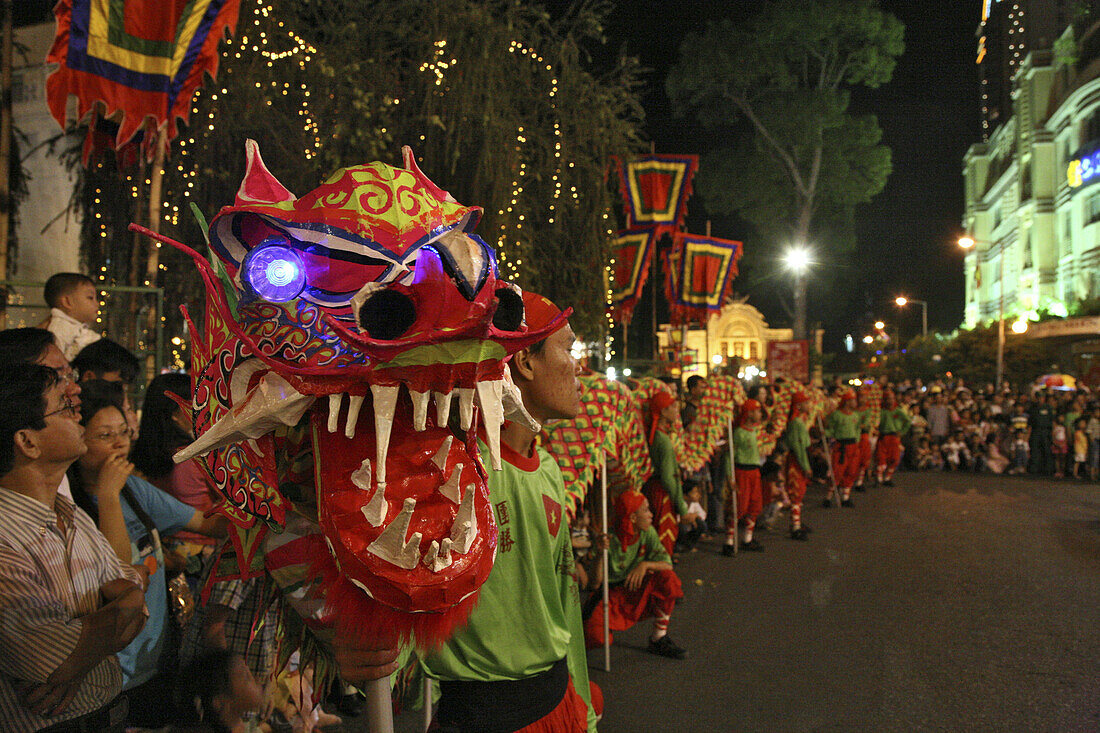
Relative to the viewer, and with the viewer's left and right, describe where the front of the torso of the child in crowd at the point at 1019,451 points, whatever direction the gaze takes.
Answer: facing the viewer and to the left of the viewer

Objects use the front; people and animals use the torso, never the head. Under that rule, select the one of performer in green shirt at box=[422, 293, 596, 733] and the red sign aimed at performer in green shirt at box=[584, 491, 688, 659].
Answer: the red sign

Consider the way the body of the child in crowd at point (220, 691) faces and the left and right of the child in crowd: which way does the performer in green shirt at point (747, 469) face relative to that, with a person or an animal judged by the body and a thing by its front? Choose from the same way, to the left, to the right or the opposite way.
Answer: to the right

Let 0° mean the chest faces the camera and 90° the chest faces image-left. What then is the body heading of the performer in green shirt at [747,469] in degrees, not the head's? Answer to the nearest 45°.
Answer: approximately 315°

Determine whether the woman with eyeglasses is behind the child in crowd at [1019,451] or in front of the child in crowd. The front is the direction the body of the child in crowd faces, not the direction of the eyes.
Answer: in front

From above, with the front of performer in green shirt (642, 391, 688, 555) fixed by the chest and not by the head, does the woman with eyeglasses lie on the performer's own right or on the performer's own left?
on the performer's own right

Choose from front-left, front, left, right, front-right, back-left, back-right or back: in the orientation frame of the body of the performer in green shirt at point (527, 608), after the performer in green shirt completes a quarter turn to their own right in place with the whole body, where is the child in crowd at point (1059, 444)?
back

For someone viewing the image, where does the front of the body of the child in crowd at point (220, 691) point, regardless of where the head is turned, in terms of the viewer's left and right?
facing to the right of the viewer

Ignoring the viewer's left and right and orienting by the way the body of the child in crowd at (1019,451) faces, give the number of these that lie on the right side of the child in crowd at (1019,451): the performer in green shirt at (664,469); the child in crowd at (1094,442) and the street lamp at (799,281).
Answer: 1

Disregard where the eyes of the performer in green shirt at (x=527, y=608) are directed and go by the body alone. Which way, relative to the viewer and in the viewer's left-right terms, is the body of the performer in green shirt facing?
facing the viewer and to the right of the viewer

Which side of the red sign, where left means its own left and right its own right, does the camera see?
front

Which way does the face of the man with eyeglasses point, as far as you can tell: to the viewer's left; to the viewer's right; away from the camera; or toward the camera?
to the viewer's right
